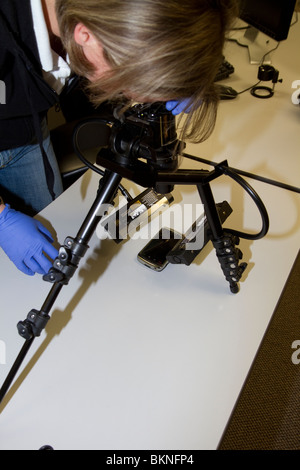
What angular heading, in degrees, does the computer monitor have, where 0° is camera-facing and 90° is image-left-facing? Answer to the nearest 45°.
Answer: approximately 45°

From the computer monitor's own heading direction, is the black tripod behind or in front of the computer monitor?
in front
